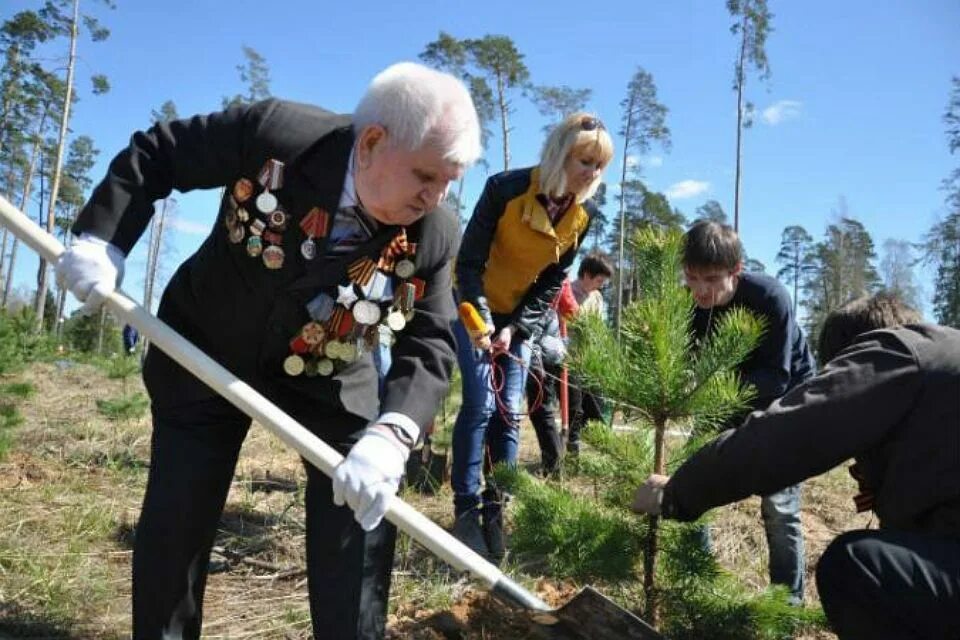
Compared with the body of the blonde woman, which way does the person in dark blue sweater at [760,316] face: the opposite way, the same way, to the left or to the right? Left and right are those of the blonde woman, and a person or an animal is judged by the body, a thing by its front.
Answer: to the right

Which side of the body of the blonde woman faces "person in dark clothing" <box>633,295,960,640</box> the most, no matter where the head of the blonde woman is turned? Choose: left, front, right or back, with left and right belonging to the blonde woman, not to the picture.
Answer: front

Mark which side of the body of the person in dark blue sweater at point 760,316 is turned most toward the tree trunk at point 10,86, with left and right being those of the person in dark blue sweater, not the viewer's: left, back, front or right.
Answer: right

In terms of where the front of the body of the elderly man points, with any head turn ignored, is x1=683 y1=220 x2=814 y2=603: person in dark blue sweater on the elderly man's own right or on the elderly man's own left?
on the elderly man's own left

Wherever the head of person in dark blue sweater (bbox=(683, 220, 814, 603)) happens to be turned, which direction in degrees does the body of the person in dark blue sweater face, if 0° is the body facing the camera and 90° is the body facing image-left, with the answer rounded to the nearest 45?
approximately 45°

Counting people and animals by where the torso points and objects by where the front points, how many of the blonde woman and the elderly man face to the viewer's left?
0

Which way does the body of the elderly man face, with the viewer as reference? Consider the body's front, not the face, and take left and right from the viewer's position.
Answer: facing the viewer and to the right of the viewer

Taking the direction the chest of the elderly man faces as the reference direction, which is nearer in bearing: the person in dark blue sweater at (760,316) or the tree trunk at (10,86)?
the person in dark blue sweater

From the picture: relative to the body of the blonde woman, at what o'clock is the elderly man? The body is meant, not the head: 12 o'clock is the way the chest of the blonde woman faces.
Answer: The elderly man is roughly at 2 o'clock from the blonde woman.

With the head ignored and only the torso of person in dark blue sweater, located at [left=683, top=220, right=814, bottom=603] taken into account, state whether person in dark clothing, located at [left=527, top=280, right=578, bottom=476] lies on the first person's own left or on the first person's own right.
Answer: on the first person's own right

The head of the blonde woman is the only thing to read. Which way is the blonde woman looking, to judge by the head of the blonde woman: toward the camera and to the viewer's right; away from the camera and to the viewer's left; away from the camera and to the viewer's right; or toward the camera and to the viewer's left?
toward the camera and to the viewer's right

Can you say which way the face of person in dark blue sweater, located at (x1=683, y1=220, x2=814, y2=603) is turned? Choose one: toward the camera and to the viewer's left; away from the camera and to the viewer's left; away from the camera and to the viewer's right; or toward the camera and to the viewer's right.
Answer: toward the camera and to the viewer's left
